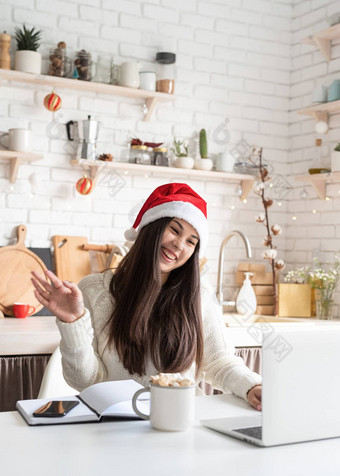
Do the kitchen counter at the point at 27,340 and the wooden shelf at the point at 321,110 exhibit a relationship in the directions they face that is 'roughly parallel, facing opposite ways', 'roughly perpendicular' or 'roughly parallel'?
roughly perpendicular

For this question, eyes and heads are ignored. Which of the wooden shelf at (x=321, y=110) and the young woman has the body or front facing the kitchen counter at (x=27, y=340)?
the wooden shelf

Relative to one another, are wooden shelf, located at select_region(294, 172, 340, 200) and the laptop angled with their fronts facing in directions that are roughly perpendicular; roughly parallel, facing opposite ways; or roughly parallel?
roughly perpendicular

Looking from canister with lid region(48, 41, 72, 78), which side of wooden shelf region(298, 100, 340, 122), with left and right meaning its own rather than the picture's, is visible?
front

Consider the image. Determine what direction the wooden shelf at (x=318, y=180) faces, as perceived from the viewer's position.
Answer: facing the viewer and to the left of the viewer

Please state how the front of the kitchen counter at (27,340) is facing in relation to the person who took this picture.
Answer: facing the viewer

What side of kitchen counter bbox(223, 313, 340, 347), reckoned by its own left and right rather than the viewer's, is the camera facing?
front

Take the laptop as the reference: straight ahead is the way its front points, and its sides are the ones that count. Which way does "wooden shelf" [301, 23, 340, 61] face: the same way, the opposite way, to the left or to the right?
to the left

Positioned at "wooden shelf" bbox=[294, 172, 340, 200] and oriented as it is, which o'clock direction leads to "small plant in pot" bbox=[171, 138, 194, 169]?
The small plant in pot is roughly at 1 o'clock from the wooden shelf.

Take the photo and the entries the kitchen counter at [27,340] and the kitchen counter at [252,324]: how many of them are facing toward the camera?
2
